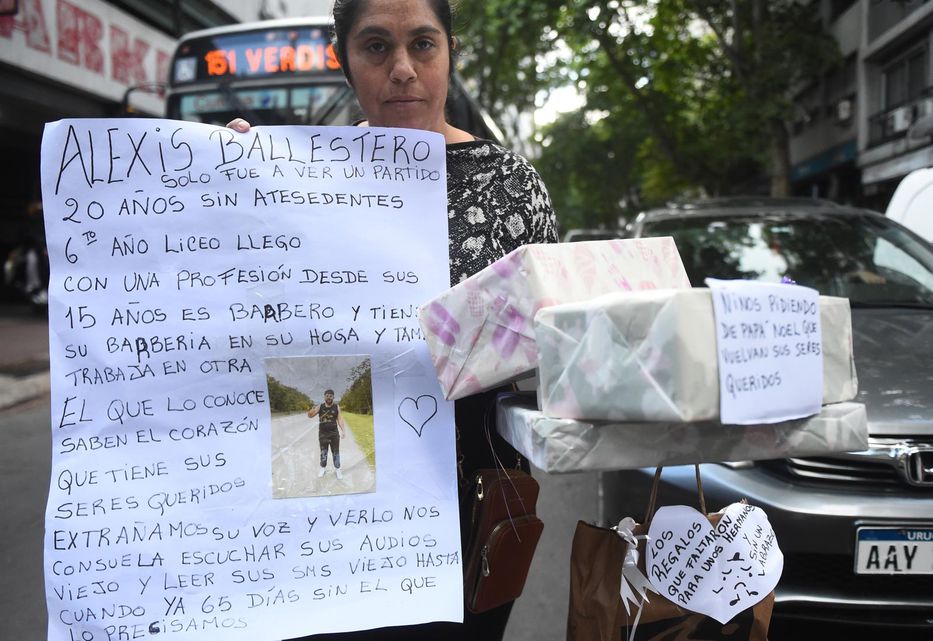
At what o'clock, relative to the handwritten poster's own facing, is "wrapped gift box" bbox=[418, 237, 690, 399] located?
The wrapped gift box is roughly at 10 o'clock from the handwritten poster.

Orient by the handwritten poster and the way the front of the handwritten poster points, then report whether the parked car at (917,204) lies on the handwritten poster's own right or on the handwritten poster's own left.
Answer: on the handwritten poster's own left

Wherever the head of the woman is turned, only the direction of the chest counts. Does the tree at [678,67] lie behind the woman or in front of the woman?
behind

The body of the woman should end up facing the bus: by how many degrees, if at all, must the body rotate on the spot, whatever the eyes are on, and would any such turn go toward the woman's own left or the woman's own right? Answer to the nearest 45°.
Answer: approximately 180°

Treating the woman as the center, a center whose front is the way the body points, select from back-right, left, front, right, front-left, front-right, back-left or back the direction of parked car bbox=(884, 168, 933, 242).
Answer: back-left

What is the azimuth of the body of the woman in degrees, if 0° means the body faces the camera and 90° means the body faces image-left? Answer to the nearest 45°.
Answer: approximately 0°

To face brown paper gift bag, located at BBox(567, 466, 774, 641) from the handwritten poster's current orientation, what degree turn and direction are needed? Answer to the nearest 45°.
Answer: approximately 90° to its left

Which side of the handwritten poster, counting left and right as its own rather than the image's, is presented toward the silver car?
left

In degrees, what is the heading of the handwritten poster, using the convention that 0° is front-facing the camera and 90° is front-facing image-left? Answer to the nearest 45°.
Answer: approximately 0°

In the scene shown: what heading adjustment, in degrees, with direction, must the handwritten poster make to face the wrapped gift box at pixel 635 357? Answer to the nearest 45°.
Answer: approximately 45° to its left

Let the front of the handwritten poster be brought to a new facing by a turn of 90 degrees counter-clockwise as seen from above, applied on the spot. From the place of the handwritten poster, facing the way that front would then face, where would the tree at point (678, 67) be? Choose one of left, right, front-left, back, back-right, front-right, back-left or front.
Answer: front-left
